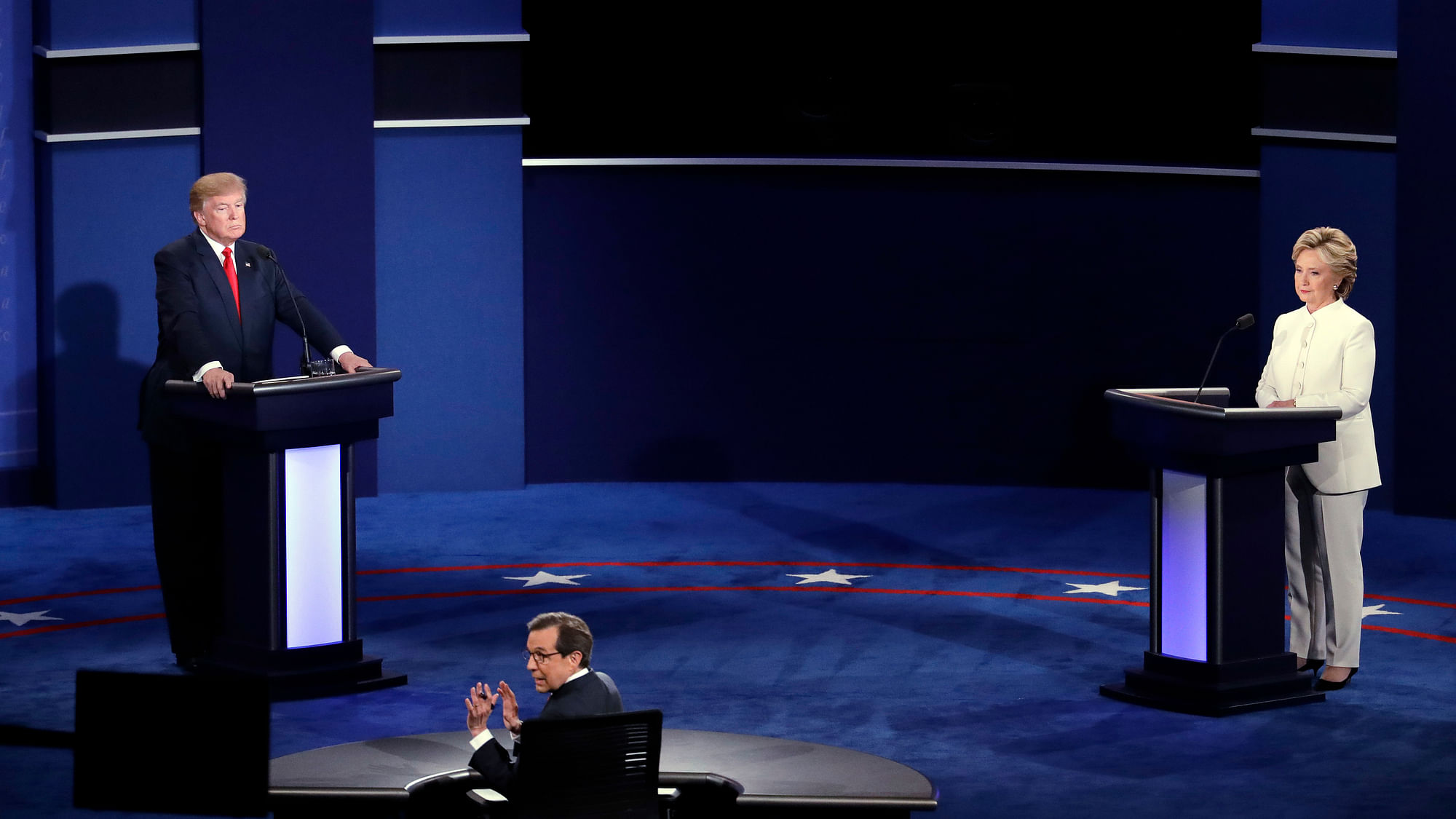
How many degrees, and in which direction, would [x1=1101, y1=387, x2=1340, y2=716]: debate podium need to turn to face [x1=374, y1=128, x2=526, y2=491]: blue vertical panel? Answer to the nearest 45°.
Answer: approximately 90° to its right

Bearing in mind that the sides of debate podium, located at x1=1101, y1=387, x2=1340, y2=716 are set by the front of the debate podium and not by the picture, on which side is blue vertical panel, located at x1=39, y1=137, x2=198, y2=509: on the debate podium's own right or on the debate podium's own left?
on the debate podium's own right

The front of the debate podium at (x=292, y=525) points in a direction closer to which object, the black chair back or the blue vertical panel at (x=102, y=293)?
the black chair back

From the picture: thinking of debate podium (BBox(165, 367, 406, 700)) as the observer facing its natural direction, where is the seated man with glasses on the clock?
The seated man with glasses is roughly at 1 o'clock from the debate podium.

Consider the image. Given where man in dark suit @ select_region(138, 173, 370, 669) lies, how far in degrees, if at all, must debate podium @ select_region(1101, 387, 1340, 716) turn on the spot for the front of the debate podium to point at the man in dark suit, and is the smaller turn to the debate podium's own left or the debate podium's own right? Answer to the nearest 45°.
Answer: approximately 45° to the debate podium's own right

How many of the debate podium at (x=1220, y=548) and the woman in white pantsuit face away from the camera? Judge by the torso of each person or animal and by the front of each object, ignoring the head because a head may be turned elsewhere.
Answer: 0

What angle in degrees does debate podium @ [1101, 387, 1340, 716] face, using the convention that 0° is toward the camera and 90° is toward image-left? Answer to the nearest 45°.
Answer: approximately 45°

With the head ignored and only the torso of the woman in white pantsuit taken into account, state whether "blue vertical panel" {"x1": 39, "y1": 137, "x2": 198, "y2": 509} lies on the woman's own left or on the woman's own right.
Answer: on the woman's own right

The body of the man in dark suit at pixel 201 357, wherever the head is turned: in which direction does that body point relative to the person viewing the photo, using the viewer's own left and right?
facing the viewer and to the right of the viewer

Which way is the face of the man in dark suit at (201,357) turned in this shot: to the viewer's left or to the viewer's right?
to the viewer's right

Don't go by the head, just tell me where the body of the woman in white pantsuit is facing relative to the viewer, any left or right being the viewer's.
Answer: facing the viewer and to the left of the viewer

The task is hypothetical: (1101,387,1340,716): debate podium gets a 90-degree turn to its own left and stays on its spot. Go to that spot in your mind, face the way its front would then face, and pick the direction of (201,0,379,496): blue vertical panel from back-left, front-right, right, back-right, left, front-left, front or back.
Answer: back

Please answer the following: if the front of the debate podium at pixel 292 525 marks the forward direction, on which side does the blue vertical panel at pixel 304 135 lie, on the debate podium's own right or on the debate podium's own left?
on the debate podium's own left

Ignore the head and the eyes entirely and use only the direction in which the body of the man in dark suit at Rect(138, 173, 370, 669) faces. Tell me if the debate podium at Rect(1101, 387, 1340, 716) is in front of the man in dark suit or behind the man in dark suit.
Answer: in front
